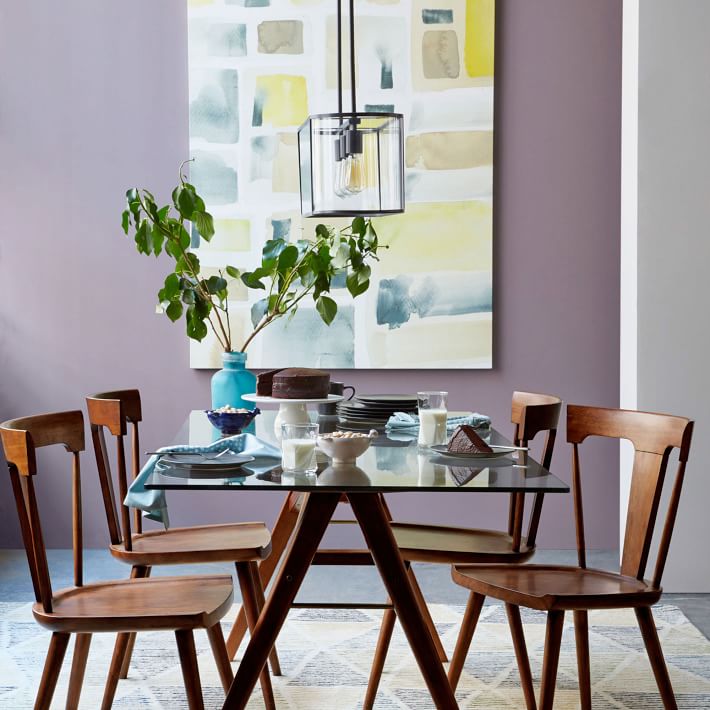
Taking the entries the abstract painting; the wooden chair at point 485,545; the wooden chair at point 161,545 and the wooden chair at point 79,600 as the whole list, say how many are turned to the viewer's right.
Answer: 2

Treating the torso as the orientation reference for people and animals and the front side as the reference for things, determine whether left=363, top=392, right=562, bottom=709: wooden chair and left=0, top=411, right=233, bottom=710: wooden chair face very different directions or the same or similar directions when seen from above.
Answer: very different directions

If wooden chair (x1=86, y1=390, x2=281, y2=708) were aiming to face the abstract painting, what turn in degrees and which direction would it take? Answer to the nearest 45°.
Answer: approximately 45° to its left

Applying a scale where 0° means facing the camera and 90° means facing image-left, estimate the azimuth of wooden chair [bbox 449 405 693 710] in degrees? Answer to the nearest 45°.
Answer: approximately 45°

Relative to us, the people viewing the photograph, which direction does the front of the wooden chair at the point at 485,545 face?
facing to the left of the viewer

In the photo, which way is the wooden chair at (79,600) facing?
to the viewer's right

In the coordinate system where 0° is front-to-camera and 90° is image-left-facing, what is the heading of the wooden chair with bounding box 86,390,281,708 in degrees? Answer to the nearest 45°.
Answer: approximately 270°
